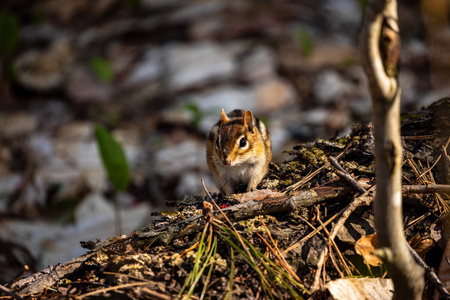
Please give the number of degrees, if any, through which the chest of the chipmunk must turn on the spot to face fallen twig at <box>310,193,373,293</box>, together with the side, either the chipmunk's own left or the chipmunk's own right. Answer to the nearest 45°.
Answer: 0° — it already faces it

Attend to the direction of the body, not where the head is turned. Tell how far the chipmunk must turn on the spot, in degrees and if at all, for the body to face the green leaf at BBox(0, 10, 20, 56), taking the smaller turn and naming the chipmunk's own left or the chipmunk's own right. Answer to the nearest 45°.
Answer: approximately 135° to the chipmunk's own right

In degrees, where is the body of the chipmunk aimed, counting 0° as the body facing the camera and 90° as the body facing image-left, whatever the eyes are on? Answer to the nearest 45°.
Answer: approximately 0°

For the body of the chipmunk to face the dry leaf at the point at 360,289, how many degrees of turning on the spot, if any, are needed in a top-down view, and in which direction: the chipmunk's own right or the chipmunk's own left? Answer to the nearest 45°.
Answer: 0° — it already faces it

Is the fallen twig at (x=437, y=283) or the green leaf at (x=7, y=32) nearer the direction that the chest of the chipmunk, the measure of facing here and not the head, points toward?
the fallen twig

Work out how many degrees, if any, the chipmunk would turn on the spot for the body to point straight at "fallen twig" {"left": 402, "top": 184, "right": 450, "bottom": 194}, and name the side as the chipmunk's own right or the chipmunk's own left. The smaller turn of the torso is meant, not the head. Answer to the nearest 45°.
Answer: approximately 45° to the chipmunk's own left
